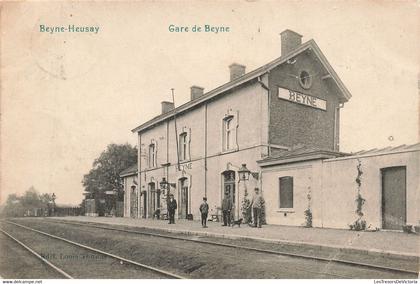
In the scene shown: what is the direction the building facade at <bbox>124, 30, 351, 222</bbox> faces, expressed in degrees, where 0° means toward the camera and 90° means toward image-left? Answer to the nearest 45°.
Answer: approximately 45°
